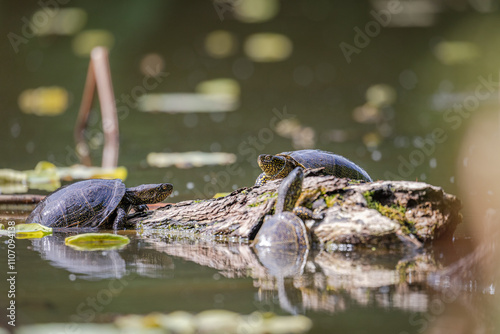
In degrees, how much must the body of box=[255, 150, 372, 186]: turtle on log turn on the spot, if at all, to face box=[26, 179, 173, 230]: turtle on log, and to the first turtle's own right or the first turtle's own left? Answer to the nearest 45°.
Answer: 0° — it already faces it

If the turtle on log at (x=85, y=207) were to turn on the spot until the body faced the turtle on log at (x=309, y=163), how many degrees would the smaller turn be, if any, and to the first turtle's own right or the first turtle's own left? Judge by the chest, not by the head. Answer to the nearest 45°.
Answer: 0° — it already faces it

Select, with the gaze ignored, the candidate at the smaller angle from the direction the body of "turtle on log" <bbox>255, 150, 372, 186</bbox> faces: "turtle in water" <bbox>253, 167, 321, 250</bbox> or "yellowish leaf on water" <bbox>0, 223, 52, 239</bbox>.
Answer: the yellowish leaf on water

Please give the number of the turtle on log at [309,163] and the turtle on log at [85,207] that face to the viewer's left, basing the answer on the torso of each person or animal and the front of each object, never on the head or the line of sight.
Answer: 1

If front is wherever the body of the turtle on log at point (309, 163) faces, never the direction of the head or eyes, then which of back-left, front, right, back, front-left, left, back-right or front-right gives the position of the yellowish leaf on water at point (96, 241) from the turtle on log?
front-left

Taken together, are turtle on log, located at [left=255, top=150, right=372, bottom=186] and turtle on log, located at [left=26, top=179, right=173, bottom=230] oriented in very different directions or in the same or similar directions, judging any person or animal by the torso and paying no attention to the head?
very different directions

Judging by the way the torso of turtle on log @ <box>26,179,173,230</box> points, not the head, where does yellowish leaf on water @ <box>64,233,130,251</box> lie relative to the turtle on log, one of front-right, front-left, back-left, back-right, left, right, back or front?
right

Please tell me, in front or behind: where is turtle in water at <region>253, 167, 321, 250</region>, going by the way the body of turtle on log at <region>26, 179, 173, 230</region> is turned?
in front

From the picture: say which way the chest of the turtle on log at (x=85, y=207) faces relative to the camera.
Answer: to the viewer's right

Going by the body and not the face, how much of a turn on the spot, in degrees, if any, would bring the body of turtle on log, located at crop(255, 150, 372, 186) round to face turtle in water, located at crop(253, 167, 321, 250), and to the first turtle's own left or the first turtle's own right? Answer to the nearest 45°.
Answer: approximately 90° to the first turtle's own left

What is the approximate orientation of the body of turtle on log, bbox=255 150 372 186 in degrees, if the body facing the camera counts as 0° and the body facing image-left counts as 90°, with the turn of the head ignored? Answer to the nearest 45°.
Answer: approximately 90°

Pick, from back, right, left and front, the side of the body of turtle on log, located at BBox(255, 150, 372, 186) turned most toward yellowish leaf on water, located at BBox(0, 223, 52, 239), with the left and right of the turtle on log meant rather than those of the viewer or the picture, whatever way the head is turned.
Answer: front
